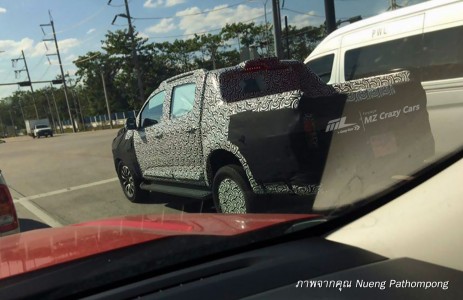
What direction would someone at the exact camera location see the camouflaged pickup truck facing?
facing away from the viewer and to the left of the viewer

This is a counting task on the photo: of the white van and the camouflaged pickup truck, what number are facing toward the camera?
0

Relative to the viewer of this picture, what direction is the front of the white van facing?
facing away from the viewer and to the left of the viewer

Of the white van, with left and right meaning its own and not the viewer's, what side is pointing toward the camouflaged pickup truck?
left

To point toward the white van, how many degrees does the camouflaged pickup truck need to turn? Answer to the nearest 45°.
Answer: approximately 135° to its right
